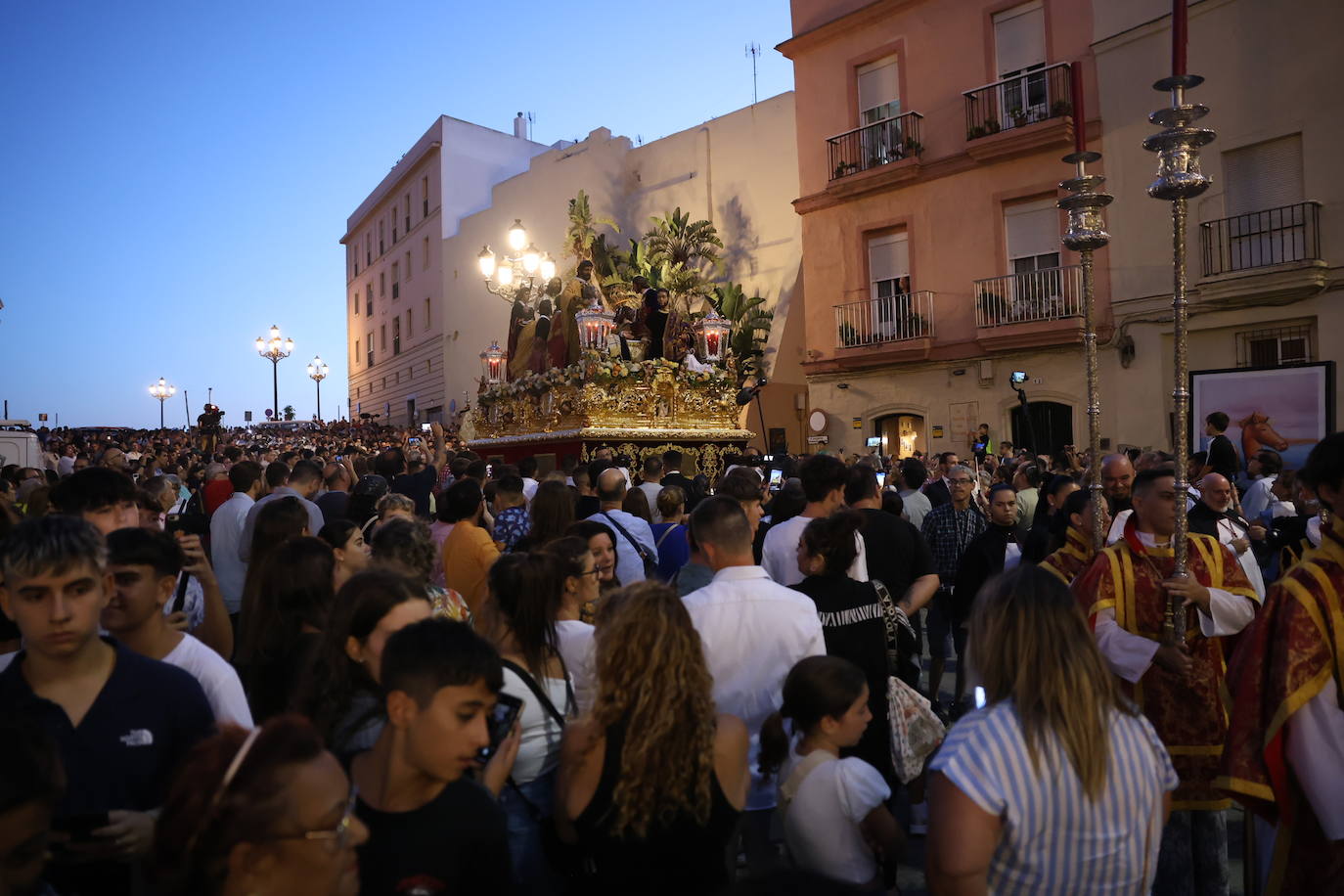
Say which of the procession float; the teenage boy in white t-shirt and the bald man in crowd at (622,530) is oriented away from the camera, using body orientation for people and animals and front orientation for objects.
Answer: the bald man in crowd

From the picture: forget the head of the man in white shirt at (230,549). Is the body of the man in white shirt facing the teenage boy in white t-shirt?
no

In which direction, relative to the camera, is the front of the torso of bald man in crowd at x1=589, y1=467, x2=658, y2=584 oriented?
away from the camera

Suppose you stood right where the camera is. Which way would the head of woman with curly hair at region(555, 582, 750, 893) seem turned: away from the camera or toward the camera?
away from the camera

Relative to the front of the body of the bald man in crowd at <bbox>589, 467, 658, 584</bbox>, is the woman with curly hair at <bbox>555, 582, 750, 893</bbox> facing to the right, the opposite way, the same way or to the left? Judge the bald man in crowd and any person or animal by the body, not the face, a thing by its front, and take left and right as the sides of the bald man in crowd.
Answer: the same way

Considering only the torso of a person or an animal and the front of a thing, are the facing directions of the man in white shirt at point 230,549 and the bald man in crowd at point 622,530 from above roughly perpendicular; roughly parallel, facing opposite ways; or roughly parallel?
roughly parallel

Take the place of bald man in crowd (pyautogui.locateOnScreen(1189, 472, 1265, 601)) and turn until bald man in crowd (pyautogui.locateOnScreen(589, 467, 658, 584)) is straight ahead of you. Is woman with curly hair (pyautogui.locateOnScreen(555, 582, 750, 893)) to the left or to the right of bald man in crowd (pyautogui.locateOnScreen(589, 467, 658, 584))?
left

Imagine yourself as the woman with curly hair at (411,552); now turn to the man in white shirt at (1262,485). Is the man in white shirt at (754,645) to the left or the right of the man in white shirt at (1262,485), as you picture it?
right

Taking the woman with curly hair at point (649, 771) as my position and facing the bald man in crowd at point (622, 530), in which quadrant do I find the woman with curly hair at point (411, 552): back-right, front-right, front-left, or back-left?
front-left

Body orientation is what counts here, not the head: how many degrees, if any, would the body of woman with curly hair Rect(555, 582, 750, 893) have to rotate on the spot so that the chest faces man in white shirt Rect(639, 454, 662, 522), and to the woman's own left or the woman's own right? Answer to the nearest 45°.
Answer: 0° — they already face them

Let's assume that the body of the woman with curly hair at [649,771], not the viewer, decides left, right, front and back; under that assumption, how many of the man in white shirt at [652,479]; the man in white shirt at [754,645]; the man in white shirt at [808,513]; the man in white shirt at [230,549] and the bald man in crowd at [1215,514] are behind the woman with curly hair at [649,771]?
0

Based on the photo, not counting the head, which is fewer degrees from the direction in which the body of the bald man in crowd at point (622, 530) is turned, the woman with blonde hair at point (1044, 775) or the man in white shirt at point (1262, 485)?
the man in white shirt

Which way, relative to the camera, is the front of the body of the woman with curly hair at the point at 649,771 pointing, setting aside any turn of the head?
away from the camera

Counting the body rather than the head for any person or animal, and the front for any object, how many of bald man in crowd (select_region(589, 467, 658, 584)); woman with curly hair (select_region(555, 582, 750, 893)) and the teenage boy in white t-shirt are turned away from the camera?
2

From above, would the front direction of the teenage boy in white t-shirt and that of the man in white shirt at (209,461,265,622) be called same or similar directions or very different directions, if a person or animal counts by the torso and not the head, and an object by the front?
very different directions

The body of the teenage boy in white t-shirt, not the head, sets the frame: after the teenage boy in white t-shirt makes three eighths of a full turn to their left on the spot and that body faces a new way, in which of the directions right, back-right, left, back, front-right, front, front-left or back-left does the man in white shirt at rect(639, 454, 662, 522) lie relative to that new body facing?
front-left

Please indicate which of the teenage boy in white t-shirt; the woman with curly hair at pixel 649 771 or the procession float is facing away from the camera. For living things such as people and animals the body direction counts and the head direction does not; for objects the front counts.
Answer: the woman with curly hair

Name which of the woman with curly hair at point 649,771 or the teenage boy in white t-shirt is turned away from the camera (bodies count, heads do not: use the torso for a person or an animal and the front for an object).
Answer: the woman with curly hair

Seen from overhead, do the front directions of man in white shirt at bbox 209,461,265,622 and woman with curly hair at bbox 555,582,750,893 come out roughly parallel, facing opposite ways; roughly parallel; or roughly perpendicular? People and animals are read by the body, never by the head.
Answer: roughly parallel

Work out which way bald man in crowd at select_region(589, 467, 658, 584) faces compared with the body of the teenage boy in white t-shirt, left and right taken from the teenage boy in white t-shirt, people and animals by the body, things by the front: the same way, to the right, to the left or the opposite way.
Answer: to the right

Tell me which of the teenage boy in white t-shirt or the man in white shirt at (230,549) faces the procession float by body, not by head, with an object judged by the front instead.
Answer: the man in white shirt

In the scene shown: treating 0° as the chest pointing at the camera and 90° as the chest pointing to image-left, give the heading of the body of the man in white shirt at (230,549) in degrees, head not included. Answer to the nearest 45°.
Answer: approximately 225°
